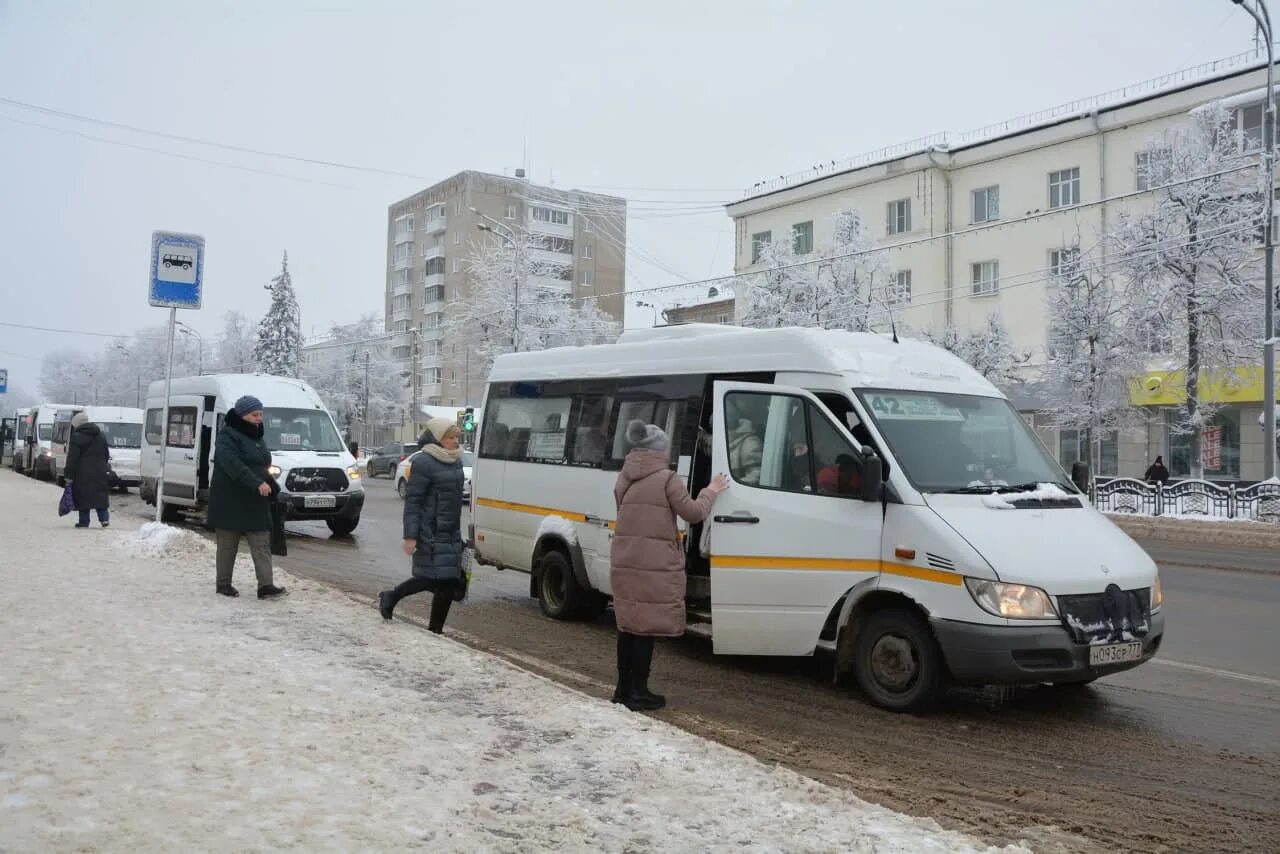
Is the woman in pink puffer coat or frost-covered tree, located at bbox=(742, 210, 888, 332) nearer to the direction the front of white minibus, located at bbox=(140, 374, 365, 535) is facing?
the woman in pink puffer coat

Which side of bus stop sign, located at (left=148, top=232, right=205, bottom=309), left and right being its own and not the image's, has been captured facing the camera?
front

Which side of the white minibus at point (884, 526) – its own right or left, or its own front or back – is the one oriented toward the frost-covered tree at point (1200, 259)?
left

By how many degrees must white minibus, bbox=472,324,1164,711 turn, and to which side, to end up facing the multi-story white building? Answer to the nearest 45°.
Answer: approximately 135° to its left

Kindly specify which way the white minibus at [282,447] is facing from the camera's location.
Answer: facing the viewer and to the right of the viewer

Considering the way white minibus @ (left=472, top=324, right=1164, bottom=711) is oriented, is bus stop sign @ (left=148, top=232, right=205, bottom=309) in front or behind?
behind

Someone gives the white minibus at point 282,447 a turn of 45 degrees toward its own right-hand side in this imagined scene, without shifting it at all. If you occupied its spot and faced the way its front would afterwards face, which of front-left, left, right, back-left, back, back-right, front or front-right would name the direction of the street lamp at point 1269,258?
left

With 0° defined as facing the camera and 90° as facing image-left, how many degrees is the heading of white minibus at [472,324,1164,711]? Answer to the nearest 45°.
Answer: approximately 315°

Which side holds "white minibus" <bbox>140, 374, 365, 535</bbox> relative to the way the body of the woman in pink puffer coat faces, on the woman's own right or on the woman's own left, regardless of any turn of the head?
on the woman's own left

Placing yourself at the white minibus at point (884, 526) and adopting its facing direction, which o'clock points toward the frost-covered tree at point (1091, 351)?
The frost-covered tree is roughly at 8 o'clock from the white minibus.

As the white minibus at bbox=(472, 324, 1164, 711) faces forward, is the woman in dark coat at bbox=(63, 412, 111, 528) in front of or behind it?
behind
